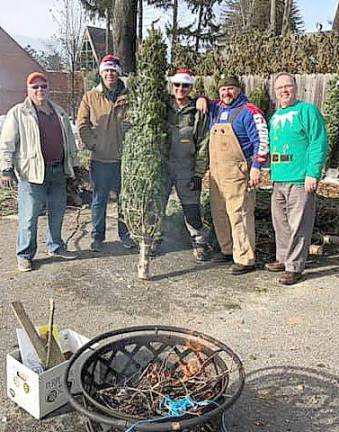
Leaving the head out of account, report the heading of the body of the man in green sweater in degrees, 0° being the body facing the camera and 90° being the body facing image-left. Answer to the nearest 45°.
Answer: approximately 45°

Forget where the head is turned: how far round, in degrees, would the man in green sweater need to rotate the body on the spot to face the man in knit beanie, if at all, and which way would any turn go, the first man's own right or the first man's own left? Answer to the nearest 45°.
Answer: approximately 45° to the first man's own right

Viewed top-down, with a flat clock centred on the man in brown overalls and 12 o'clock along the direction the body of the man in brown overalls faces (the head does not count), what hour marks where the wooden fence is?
The wooden fence is roughly at 5 o'clock from the man in brown overalls.

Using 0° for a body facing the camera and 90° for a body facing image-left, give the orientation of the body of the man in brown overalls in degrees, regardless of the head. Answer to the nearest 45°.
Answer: approximately 45°

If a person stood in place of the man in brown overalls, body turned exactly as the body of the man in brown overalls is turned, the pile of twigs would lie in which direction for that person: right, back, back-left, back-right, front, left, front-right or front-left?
front-left

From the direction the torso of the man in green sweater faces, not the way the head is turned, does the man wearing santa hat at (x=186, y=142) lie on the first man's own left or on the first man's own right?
on the first man's own right

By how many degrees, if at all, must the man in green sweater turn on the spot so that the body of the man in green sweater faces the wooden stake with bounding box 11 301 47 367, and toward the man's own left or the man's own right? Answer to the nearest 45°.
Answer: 0° — they already face it

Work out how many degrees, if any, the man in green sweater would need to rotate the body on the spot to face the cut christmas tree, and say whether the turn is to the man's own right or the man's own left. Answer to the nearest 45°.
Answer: approximately 45° to the man's own right
